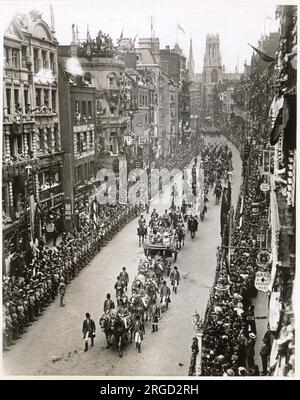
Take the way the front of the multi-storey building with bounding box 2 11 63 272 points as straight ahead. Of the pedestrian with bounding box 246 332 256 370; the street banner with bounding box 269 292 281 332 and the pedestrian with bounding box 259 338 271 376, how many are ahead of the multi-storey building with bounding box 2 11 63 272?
3

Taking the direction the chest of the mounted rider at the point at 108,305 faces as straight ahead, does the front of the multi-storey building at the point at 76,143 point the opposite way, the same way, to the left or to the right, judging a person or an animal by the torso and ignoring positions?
to the left

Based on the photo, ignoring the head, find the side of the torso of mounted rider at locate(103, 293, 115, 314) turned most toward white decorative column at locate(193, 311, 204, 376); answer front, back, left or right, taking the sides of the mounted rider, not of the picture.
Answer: left
